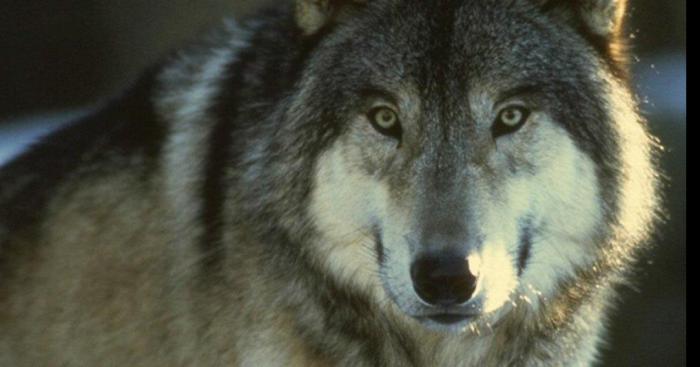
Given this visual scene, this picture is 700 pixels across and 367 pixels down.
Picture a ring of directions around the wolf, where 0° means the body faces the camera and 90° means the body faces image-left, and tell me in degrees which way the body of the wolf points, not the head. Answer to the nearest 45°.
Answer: approximately 315°
